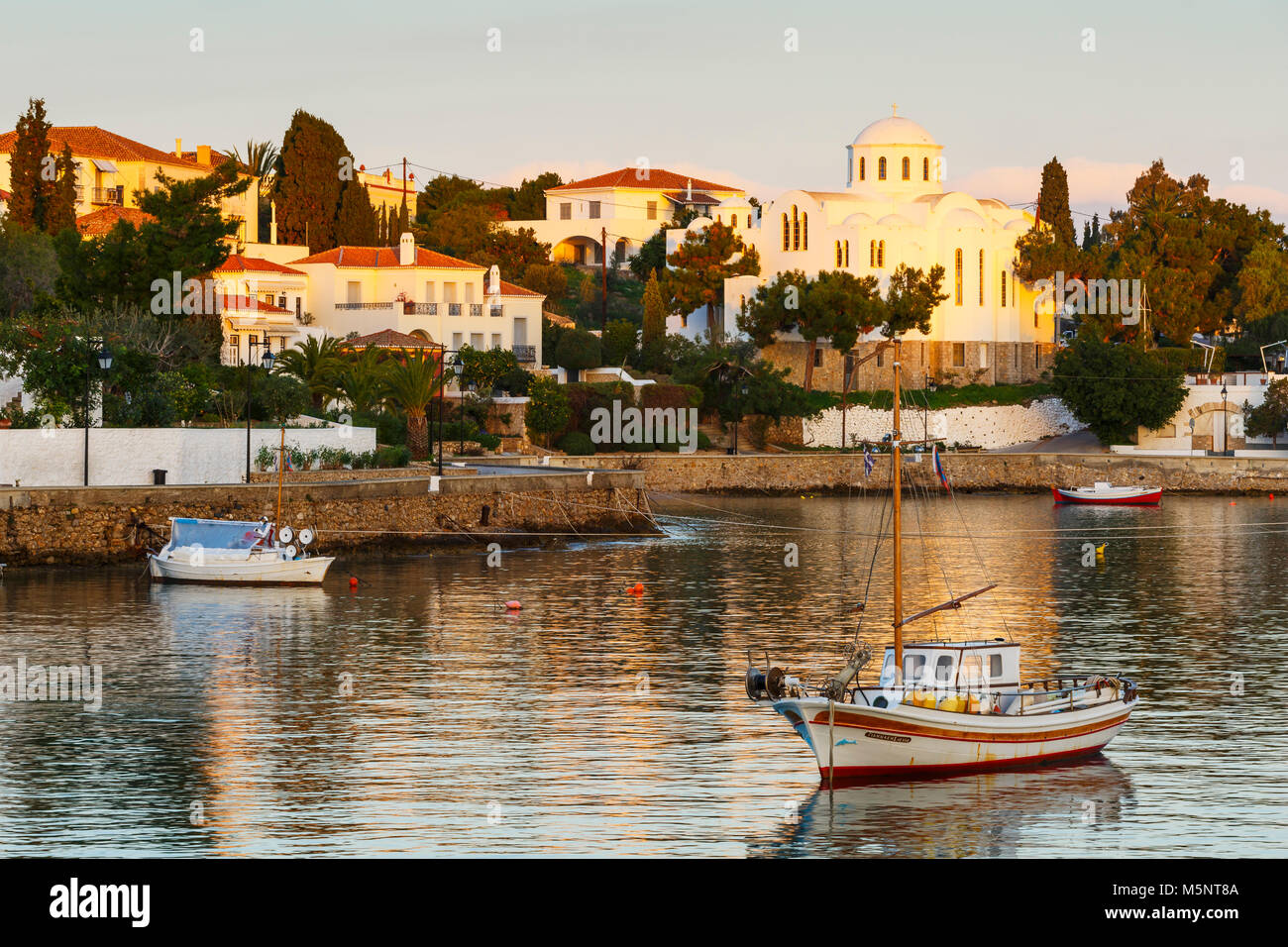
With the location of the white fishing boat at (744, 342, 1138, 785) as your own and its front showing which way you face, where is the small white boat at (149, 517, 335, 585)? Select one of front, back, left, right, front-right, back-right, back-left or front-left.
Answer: right
